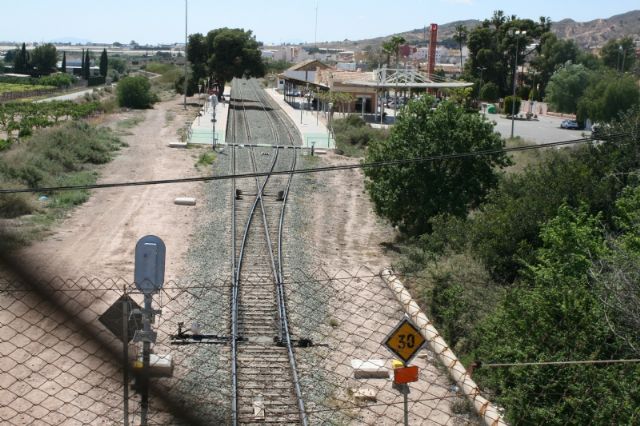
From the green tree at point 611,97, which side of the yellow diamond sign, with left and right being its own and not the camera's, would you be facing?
back

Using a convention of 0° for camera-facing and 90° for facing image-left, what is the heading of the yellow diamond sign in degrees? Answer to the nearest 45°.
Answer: approximately 0°

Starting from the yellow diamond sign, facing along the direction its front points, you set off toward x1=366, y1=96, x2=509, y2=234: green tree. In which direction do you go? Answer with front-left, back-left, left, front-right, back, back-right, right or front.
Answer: back

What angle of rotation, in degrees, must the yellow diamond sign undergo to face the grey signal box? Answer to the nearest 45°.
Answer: approximately 45° to its right

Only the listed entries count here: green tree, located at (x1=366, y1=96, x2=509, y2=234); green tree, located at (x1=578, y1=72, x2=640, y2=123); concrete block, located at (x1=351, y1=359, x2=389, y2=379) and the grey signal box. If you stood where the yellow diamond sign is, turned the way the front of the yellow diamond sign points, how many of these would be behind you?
3

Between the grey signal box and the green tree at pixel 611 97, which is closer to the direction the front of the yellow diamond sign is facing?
the grey signal box

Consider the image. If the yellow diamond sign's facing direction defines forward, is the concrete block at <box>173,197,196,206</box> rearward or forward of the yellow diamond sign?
rearward

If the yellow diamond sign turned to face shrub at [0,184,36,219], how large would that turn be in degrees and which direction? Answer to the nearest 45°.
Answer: approximately 135° to its right

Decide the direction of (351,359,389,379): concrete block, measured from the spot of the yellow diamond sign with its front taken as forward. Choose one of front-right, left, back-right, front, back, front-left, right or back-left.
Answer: back

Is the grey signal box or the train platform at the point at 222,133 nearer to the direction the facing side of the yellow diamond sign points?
the grey signal box

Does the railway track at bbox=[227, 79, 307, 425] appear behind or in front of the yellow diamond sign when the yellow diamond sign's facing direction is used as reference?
behind
